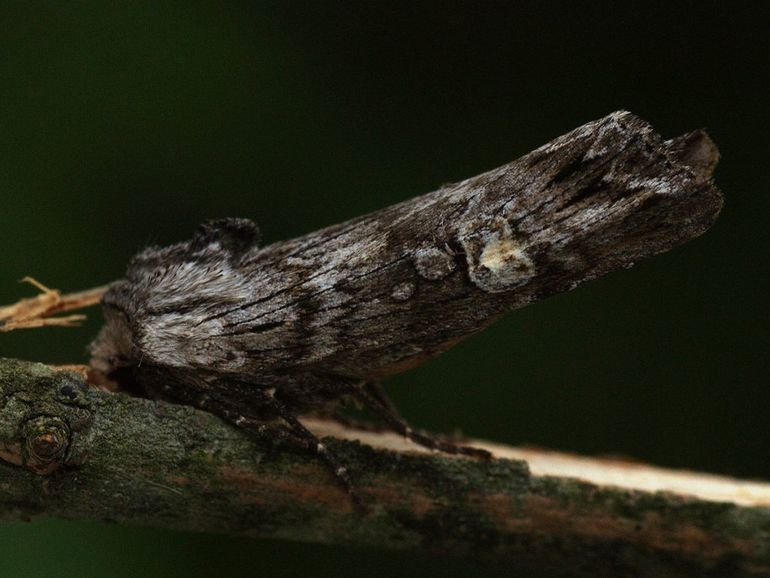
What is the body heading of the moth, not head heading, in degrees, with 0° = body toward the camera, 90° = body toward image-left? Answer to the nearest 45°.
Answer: approximately 90°

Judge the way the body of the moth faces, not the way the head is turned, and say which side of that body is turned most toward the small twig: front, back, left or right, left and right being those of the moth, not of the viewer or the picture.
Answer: front
